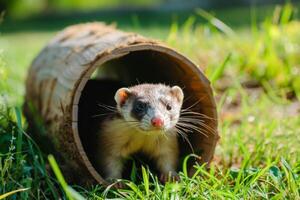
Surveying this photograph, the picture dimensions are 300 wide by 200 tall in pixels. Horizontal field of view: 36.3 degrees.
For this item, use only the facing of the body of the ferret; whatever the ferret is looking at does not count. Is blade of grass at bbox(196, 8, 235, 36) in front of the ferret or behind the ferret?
behind

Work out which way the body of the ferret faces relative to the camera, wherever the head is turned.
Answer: toward the camera
